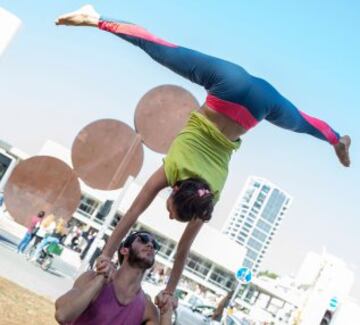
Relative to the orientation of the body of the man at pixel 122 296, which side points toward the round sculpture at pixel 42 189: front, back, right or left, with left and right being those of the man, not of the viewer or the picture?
back

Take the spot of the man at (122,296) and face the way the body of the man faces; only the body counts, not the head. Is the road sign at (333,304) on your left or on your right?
on your left

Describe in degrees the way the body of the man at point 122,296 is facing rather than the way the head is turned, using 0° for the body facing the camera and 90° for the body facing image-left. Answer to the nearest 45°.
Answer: approximately 315°

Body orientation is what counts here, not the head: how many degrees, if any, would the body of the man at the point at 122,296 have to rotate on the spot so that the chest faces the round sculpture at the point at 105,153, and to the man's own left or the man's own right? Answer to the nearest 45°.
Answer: approximately 135° to the man's own left

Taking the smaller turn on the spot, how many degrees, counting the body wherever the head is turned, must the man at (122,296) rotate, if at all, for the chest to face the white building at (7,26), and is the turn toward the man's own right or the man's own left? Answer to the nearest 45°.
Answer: approximately 180°

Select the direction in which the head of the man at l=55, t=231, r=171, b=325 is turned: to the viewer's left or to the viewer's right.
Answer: to the viewer's right

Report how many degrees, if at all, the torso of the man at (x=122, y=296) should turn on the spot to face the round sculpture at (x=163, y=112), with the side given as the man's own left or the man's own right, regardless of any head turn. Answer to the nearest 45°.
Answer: approximately 135° to the man's own left
